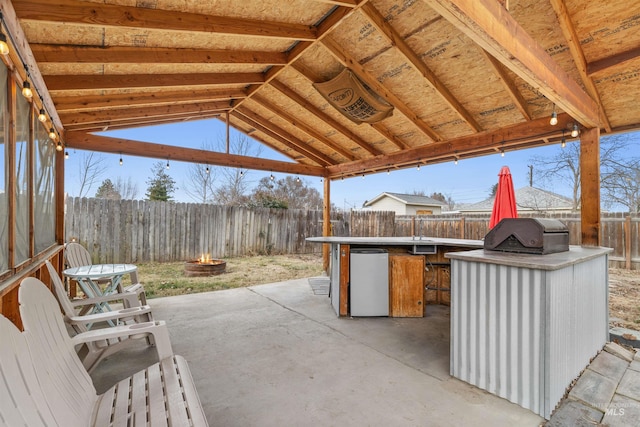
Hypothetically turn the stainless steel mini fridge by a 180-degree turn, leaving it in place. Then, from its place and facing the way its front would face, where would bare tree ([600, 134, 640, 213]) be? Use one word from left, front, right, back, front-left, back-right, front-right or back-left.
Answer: front-right

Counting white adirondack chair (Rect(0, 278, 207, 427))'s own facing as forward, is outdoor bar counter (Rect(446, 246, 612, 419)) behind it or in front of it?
in front

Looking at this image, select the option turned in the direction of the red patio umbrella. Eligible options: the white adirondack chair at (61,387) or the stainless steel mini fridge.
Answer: the white adirondack chair

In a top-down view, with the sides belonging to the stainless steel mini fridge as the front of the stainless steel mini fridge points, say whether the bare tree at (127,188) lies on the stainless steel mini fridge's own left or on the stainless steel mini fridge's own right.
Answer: on the stainless steel mini fridge's own right

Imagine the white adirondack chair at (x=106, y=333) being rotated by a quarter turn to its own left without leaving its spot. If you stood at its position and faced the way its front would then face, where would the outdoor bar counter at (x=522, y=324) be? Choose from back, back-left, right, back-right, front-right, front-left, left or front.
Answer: back-right

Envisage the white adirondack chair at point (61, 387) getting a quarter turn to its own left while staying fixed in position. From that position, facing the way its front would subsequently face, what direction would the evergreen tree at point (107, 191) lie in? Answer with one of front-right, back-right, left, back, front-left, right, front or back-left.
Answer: front

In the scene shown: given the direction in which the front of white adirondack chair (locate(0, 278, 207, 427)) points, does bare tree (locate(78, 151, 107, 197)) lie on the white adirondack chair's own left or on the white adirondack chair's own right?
on the white adirondack chair's own left

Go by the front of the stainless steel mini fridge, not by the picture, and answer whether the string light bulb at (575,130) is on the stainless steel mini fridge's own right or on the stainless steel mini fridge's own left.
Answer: on the stainless steel mini fridge's own left

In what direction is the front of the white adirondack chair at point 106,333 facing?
to the viewer's right

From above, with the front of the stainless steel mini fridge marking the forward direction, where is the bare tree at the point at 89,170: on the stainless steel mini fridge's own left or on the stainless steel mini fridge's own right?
on the stainless steel mini fridge's own right

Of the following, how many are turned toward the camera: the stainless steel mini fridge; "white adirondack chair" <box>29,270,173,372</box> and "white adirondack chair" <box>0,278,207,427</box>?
1

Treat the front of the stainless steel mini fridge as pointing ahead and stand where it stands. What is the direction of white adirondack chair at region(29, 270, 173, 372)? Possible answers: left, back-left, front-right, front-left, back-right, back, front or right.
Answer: front-right

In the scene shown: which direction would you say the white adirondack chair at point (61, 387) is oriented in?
to the viewer's right
